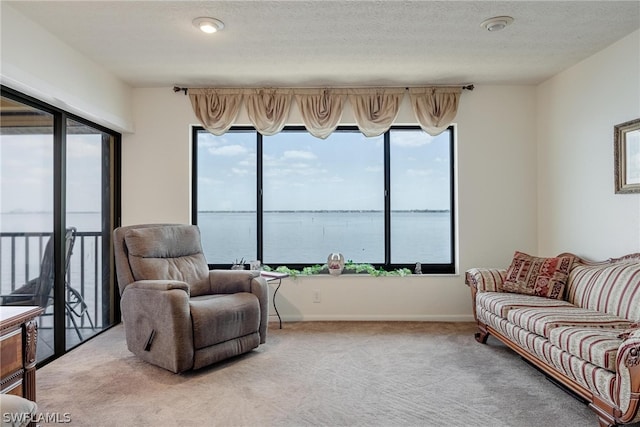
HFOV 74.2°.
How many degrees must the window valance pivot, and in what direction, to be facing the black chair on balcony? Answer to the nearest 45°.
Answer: approximately 45° to its right

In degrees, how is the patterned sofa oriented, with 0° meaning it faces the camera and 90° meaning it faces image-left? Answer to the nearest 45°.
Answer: approximately 45°

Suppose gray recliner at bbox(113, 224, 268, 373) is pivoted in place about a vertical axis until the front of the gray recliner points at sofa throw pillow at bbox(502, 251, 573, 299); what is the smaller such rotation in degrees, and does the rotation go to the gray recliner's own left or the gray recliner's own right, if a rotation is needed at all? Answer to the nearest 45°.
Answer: approximately 45° to the gray recliner's own left

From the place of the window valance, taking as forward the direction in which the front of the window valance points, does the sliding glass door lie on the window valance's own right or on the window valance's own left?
on the window valance's own right

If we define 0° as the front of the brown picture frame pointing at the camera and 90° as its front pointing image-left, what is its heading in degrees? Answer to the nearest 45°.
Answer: approximately 45°

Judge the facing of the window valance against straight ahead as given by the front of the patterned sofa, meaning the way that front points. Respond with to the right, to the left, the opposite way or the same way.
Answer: to the left

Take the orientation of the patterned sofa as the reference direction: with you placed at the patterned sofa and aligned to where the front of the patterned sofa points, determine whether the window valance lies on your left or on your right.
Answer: on your right

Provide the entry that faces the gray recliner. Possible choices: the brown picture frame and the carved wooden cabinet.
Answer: the brown picture frame

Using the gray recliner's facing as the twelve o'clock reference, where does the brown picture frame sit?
The brown picture frame is roughly at 11 o'clock from the gray recliner.

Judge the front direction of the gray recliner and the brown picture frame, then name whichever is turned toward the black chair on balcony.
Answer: the brown picture frame
